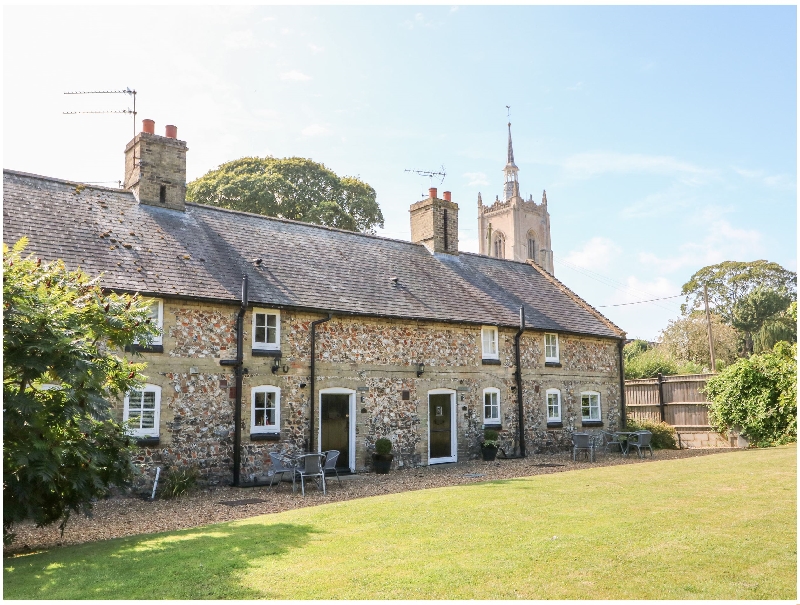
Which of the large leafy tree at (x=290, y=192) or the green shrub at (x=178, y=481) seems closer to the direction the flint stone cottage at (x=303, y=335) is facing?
the green shrub

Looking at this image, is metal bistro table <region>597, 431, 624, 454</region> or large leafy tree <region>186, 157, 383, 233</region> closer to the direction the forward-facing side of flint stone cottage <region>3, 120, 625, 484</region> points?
the metal bistro table

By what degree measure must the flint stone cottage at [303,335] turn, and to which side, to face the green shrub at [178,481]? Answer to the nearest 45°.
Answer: approximately 90° to its right

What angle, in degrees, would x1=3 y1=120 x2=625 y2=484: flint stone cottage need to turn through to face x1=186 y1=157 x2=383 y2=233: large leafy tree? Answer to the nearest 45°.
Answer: approximately 135° to its left

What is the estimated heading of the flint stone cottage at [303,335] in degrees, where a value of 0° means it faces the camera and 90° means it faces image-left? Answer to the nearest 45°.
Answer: approximately 315°

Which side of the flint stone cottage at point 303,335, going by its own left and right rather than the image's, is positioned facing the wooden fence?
left

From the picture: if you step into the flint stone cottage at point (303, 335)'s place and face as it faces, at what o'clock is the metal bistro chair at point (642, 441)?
The metal bistro chair is roughly at 10 o'clock from the flint stone cottage.

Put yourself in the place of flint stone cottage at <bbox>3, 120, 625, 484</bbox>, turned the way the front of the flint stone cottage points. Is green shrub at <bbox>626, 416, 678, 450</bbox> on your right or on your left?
on your left

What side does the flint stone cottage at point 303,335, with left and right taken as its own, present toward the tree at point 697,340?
left

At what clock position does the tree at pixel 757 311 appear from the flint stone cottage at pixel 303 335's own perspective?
The tree is roughly at 9 o'clock from the flint stone cottage.
